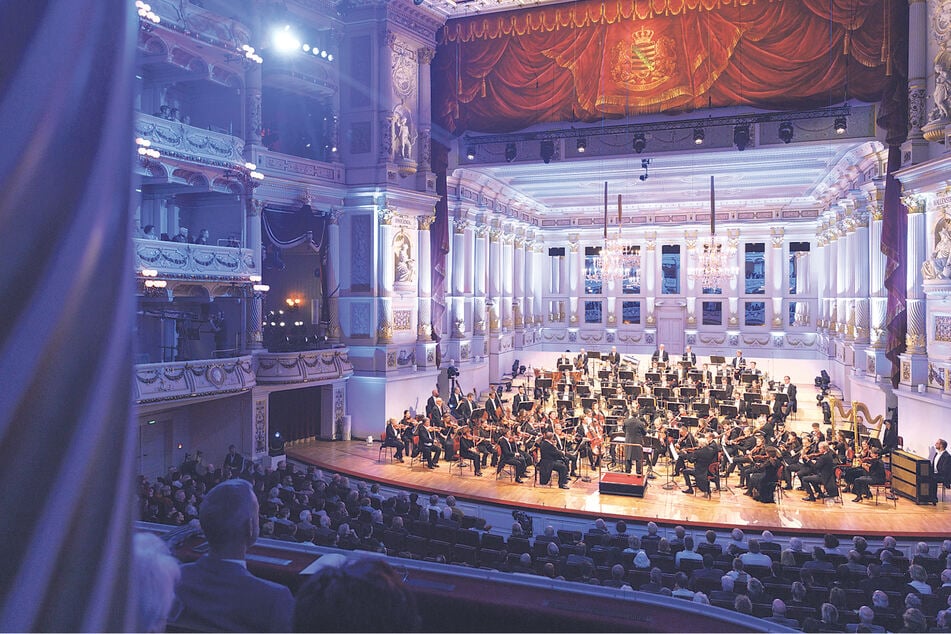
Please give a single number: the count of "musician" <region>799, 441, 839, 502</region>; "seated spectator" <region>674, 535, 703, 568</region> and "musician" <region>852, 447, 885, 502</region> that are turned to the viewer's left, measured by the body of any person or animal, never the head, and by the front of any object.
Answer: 2

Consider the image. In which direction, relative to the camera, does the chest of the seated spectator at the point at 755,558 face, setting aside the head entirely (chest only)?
away from the camera

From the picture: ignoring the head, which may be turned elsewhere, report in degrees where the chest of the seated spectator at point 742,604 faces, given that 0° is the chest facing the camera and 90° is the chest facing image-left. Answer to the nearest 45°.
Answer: approximately 180°

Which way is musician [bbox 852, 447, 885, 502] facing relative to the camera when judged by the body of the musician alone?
to the viewer's left

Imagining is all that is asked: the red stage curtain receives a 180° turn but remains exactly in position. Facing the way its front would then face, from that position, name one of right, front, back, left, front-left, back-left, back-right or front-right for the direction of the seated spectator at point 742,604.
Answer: back

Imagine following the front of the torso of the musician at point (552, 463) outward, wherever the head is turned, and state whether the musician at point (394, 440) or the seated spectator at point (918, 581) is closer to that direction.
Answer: the seated spectator

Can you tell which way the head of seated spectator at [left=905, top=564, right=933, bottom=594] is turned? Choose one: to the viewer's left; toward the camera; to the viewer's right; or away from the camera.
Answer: away from the camera

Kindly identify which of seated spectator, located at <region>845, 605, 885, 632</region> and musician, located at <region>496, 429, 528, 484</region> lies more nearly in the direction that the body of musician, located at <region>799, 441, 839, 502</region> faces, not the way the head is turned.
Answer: the musician

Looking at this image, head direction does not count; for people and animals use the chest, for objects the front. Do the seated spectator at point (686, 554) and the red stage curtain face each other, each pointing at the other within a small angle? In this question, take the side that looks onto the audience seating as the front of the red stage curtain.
yes

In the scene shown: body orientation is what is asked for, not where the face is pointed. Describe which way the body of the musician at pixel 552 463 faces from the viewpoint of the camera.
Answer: to the viewer's right

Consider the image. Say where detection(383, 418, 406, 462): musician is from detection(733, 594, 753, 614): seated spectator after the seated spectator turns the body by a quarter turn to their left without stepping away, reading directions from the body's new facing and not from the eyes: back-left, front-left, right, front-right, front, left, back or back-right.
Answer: front-right

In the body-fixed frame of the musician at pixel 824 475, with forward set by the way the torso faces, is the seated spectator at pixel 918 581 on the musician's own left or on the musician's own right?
on the musician's own left

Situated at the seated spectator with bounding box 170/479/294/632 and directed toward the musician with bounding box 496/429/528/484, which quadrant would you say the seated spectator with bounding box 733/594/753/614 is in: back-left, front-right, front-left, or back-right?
front-right

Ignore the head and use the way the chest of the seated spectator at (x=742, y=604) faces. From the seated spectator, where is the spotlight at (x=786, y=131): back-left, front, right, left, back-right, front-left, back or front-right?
front

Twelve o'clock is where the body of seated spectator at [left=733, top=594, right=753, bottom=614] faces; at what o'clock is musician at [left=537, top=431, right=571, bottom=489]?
The musician is roughly at 11 o'clock from the seated spectator.

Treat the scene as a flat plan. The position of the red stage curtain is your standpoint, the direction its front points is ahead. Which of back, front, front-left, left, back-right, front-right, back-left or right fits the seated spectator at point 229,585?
front

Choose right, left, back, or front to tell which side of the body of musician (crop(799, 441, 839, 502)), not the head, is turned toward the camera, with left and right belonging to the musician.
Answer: left

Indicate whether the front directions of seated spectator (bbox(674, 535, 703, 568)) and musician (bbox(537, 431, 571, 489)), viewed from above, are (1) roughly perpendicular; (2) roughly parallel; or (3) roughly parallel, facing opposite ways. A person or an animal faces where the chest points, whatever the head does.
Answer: roughly perpendicular

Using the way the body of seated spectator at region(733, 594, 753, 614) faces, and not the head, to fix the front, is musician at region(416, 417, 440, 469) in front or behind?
in front
